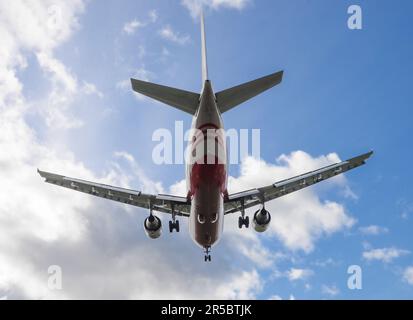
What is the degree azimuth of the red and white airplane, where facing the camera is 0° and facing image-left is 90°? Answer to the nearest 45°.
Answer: approximately 180°
